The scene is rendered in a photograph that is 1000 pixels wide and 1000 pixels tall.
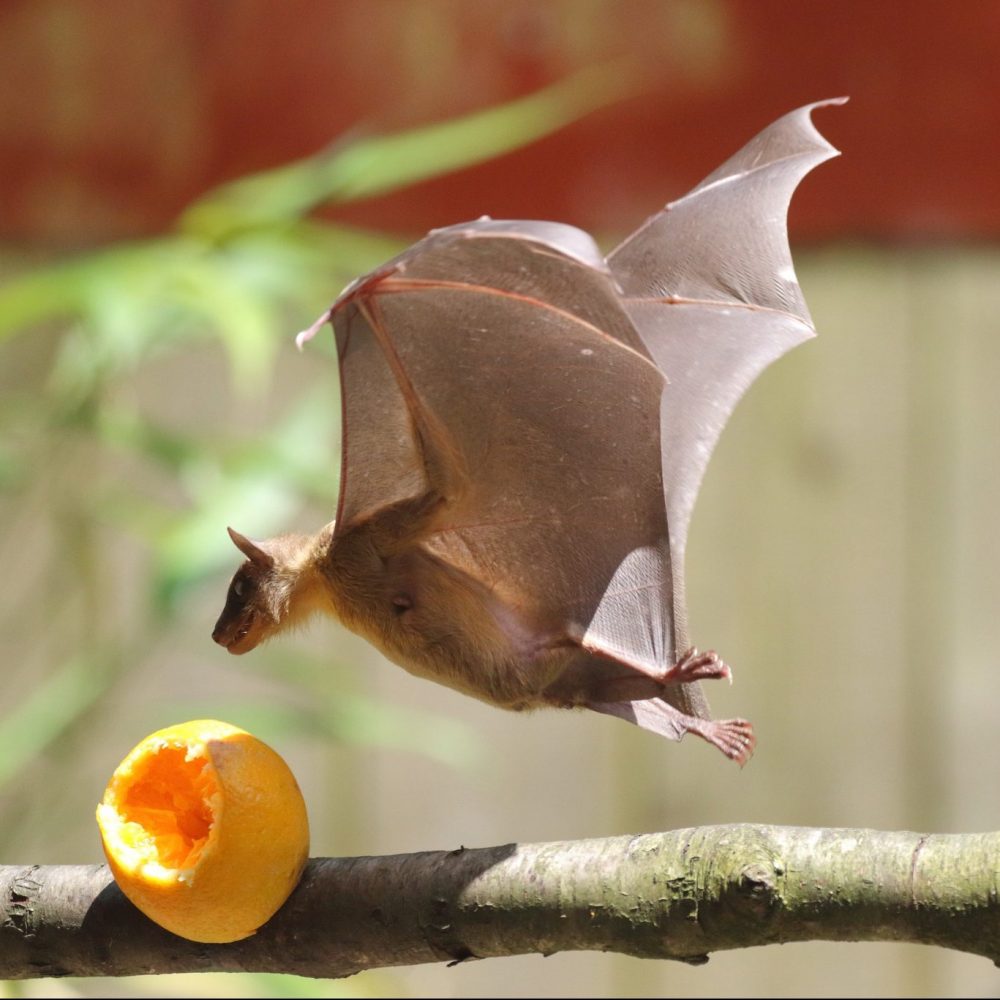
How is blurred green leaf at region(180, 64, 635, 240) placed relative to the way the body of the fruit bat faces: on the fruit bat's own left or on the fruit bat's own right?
on the fruit bat's own right

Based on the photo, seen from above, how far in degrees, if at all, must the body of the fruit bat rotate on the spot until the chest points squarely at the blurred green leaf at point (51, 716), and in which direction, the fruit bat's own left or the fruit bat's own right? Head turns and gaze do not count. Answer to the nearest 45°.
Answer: approximately 45° to the fruit bat's own right

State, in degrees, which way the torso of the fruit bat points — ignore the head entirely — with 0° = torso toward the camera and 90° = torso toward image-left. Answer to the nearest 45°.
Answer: approximately 90°
